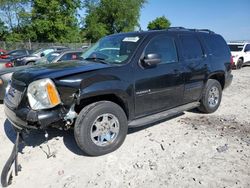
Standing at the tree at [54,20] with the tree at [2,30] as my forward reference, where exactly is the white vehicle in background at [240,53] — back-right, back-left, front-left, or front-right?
back-left

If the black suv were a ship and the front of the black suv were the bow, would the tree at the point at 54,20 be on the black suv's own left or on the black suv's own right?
on the black suv's own right

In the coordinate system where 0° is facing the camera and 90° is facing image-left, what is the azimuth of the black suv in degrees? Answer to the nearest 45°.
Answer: approximately 45°

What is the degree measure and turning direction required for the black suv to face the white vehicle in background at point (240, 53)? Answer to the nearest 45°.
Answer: approximately 180°

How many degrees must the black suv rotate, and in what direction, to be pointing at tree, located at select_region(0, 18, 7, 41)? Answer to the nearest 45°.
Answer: approximately 90° to its right

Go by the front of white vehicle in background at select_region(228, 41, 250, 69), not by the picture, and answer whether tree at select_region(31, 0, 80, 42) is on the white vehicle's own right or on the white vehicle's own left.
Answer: on the white vehicle's own right
